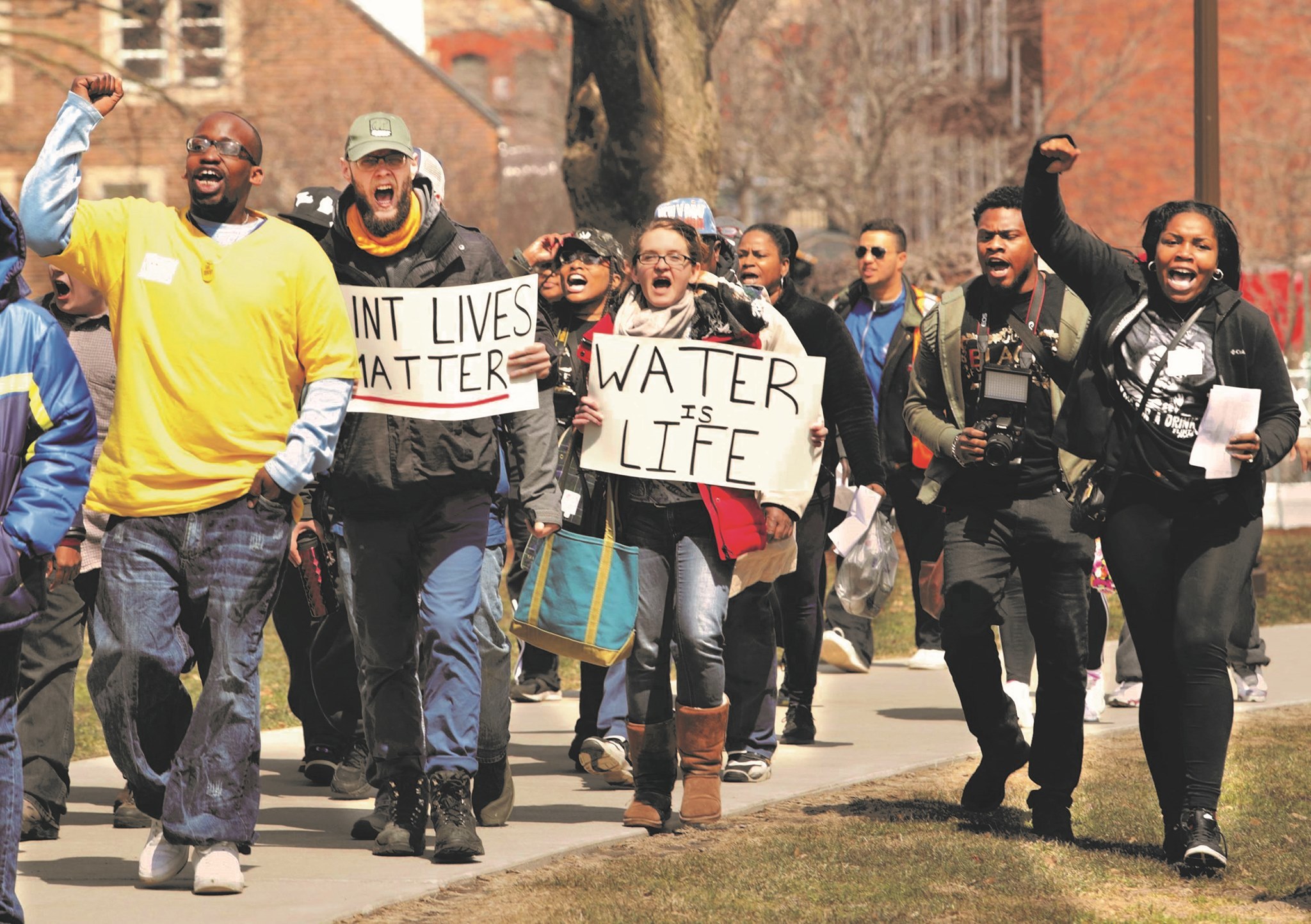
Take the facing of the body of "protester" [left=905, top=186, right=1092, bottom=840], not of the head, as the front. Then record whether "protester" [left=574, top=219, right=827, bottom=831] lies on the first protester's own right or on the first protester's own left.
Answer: on the first protester's own right

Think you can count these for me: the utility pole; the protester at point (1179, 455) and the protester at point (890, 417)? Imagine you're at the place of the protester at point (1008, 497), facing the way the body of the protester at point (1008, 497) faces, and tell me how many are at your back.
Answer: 2

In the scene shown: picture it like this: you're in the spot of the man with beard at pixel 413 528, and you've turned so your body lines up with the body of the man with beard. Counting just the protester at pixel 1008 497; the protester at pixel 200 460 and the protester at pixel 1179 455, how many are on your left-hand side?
2

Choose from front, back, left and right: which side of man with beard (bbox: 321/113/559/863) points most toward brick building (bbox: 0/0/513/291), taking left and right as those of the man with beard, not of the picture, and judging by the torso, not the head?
back

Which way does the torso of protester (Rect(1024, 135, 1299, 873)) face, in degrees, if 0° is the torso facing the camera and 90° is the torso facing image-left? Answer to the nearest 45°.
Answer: approximately 0°

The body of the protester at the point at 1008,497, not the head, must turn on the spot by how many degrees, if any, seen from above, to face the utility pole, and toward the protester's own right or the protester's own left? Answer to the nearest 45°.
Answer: approximately 180°

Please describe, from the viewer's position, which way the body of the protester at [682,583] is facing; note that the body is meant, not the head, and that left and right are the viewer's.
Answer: facing the viewer

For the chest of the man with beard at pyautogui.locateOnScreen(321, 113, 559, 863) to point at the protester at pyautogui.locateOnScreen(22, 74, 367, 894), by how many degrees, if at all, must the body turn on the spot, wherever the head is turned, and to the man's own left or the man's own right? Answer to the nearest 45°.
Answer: approximately 45° to the man's own right

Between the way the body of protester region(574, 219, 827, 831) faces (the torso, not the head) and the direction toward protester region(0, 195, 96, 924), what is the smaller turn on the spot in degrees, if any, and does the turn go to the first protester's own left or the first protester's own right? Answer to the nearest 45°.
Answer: approximately 45° to the first protester's own right

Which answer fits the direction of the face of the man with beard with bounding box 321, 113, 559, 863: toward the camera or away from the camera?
toward the camera

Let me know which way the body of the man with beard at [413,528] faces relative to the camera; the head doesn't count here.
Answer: toward the camera

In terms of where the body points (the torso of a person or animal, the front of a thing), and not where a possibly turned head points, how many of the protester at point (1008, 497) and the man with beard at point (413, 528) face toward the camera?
2

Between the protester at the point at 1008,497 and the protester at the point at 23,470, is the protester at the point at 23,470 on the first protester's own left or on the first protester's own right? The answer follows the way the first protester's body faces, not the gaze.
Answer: on the first protester's own right

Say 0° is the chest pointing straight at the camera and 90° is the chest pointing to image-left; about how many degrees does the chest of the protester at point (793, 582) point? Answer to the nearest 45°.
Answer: approximately 45°

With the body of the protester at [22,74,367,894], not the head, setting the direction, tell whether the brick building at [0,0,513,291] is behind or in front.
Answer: behind

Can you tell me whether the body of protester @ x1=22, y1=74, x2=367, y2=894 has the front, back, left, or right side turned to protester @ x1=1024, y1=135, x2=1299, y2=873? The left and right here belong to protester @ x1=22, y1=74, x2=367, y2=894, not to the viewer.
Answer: left
